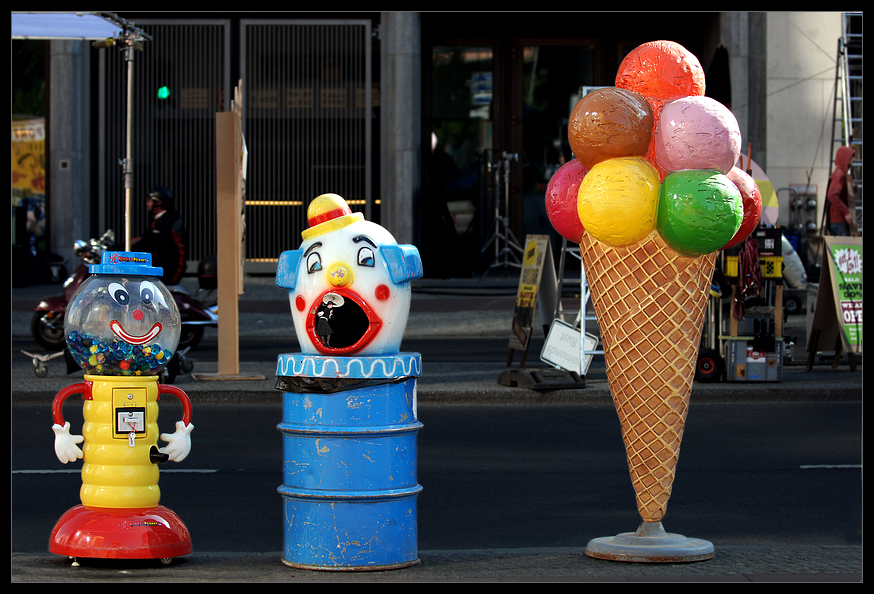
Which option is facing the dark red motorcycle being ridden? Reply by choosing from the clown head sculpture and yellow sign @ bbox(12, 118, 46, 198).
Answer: the yellow sign

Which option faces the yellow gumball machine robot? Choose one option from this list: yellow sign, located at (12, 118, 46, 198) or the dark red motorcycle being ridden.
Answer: the yellow sign

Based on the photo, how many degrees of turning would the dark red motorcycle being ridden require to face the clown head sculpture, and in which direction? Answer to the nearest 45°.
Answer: approximately 90° to its left

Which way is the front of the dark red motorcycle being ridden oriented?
to the viewer's left

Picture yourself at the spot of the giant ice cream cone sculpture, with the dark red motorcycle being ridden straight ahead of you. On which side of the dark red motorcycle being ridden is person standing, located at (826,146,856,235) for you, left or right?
right

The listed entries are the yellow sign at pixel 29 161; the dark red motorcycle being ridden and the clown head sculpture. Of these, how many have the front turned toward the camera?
2

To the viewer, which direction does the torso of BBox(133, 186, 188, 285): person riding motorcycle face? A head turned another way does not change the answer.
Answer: to the viewer's left

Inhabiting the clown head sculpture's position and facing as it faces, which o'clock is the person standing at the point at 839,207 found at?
The person standing is roughly at 7 o'clock from the clown head sculpture.
